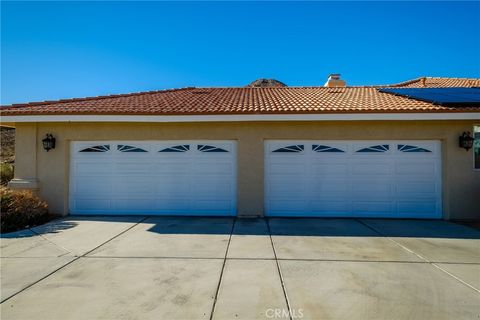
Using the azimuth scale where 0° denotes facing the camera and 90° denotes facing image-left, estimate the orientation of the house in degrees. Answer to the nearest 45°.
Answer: approximately 0°

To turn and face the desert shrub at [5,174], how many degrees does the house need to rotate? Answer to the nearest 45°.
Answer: approximately 135° to its right

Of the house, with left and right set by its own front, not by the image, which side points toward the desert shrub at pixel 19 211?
right

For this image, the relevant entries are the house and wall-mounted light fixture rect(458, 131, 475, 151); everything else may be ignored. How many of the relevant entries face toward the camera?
2

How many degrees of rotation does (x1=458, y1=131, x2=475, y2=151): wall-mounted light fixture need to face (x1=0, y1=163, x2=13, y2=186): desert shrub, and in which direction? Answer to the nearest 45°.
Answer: approximately 90° to its right

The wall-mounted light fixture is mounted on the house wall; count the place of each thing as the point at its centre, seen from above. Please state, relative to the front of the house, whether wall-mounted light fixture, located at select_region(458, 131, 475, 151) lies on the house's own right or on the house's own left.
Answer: on the house's own left

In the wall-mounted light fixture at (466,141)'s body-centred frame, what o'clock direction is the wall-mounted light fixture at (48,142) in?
the wall-mounted light fixture at (48,142) is roughly at 2 o'clock from the wall-mounted light fixture at (466,141).

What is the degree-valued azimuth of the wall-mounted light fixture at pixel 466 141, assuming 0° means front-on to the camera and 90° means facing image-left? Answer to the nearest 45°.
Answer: approximately 0°

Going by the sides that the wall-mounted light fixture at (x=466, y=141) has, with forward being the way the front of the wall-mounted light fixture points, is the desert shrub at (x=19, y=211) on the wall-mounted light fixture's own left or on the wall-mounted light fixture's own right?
on the wall-mounted light fixture's own right
